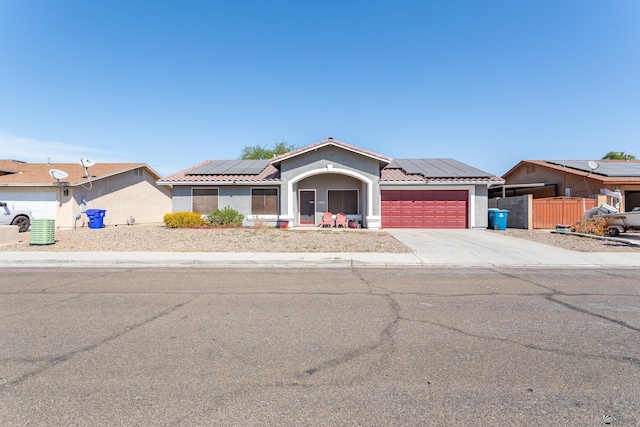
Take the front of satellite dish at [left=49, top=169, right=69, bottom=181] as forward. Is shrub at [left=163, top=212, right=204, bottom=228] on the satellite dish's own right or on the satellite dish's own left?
on the satellite dish's own left

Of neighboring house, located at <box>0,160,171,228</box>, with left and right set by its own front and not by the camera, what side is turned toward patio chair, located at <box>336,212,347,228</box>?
left

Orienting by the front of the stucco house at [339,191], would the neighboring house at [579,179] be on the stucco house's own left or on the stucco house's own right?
on the stucco house's own left

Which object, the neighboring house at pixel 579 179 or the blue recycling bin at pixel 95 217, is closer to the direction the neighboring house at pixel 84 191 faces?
the blue recycling bin

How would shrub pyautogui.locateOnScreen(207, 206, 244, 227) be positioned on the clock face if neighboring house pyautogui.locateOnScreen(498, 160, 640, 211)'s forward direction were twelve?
The shrub is roughly at 3 o'clock from the neighboring house.

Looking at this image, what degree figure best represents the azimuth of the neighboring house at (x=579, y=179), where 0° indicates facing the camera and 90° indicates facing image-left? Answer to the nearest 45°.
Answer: approximately 315°
